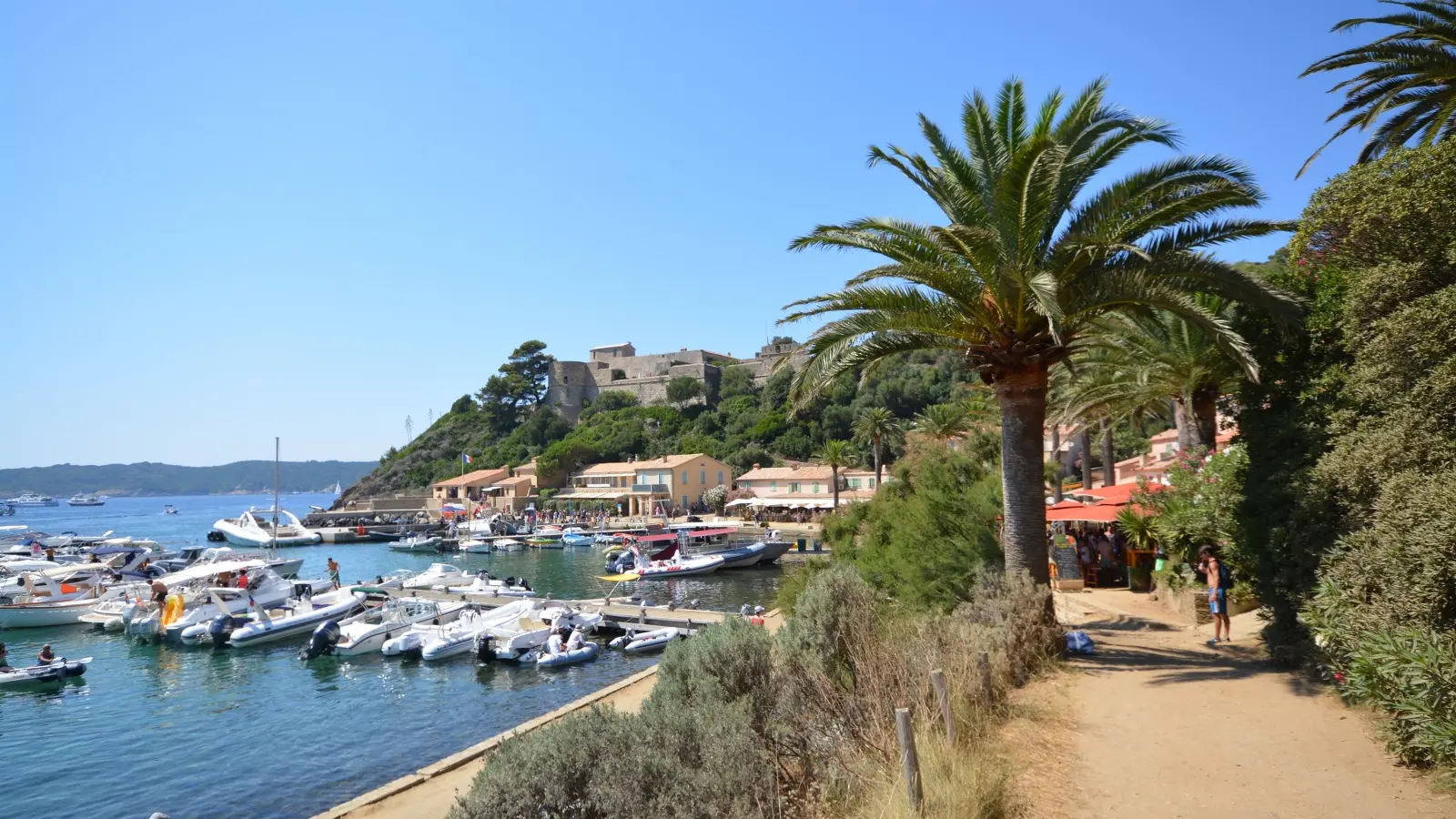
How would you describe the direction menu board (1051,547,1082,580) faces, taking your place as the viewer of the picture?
facing the viewer

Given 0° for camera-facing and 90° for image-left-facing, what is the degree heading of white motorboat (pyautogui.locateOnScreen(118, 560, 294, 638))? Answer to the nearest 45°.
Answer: approximately 225°

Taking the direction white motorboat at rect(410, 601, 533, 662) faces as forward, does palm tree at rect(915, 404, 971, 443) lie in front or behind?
in front

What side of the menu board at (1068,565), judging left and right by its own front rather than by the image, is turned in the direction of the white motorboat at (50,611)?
right

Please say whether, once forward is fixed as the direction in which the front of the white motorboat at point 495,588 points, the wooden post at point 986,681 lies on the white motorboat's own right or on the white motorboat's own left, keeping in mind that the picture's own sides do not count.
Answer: on the white motorboat's own left

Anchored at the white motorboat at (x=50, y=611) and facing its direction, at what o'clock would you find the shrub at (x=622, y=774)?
The shrub is roughly at 3 o'clock from the white motorboat.

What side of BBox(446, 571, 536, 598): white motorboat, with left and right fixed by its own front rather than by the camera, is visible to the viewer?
left

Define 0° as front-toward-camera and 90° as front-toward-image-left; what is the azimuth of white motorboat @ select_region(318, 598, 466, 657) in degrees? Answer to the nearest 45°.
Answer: approximately 225°

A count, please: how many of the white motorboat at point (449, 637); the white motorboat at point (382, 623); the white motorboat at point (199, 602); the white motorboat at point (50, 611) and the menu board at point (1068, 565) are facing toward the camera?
1

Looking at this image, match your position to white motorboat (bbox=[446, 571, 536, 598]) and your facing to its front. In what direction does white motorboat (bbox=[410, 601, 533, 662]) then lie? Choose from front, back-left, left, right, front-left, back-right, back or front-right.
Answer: left
